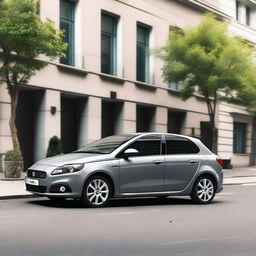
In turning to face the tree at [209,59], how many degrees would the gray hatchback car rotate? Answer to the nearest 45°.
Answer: approximately 135° to its right

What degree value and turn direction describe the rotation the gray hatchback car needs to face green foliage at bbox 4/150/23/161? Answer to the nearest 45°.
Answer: approximately 90° to its right

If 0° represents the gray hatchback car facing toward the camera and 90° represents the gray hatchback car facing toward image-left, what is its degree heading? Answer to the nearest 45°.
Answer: approximately 45°

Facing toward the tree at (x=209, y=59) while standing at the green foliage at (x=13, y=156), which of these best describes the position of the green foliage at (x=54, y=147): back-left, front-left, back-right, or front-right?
front-left

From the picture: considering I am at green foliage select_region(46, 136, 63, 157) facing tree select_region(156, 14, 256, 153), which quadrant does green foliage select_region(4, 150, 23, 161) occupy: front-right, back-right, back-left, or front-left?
back-right
